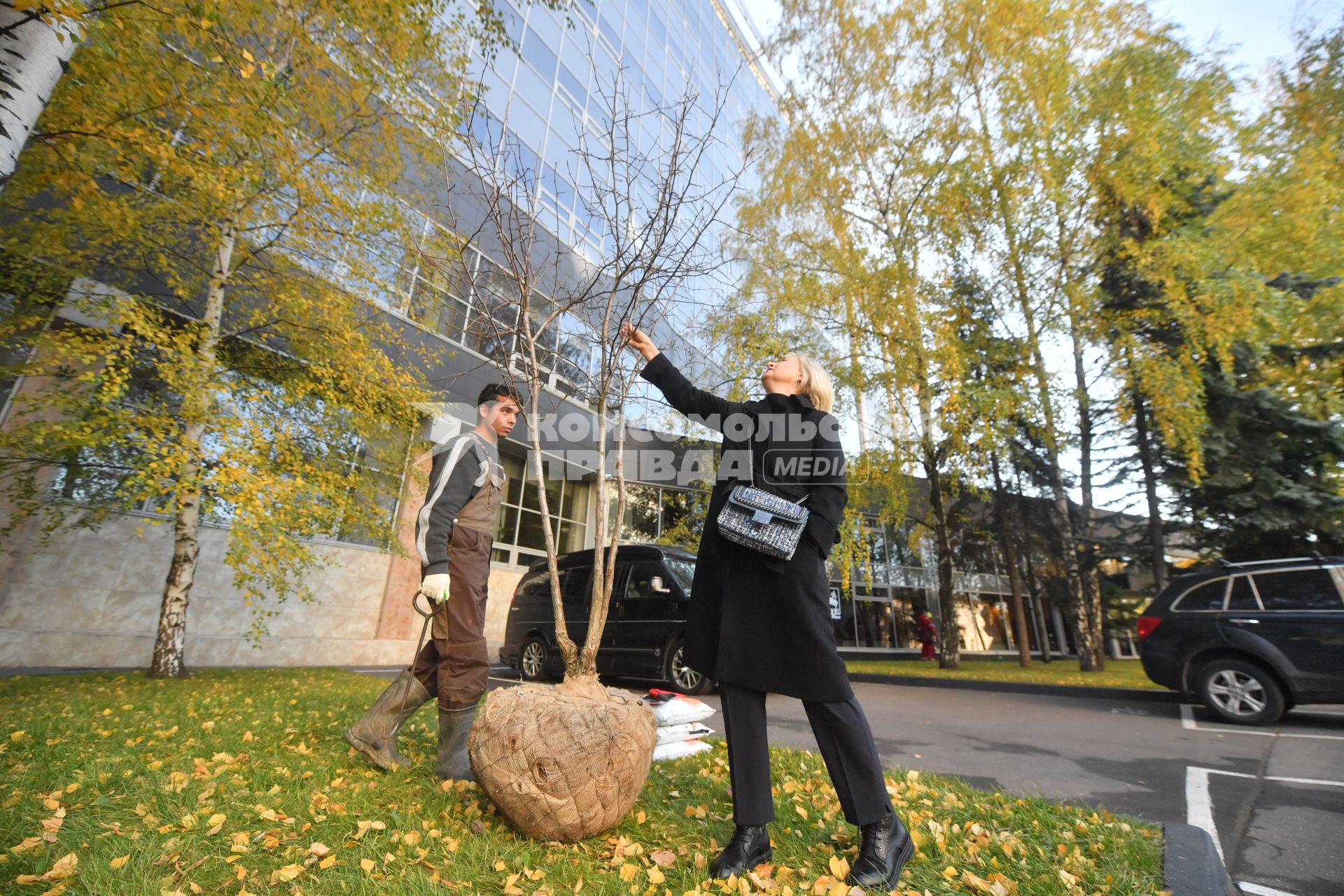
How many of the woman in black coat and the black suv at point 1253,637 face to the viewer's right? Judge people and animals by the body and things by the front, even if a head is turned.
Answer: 1

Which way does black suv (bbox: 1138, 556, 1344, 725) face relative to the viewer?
to the viewer's right

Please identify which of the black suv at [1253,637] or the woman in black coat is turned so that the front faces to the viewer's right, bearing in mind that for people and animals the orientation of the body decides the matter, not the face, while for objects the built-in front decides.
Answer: the black suv

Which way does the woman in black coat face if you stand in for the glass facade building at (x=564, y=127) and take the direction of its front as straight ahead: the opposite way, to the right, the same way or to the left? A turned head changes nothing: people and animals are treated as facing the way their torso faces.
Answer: to the right

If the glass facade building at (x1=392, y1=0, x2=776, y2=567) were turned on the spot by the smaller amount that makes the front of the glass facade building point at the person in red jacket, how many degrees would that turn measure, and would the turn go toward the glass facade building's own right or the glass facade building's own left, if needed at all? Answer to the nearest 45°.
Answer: approximately 45° to the glass facade building's own left

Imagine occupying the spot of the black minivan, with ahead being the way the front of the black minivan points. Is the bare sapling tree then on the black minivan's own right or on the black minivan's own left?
on the black minivan's own right

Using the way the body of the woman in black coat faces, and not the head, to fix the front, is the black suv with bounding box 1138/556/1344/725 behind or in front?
behind

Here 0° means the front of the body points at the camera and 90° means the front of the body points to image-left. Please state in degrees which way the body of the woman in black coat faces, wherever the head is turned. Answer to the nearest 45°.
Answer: approximately 45°
